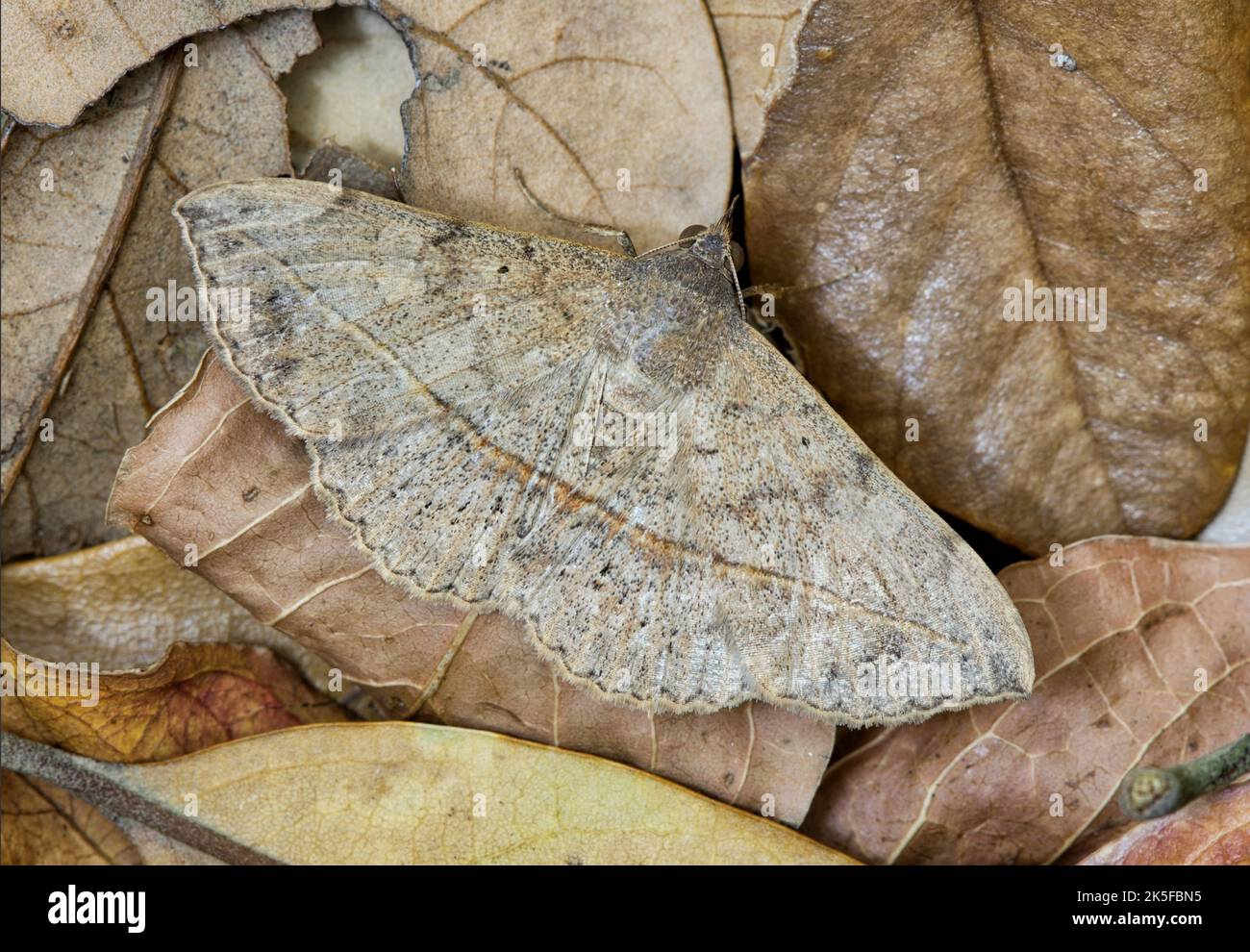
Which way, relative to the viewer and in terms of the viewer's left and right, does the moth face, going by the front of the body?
facing away from the viewer and to the right of the viewer

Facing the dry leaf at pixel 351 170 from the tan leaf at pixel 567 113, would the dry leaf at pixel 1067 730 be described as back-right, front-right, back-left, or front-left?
back-left

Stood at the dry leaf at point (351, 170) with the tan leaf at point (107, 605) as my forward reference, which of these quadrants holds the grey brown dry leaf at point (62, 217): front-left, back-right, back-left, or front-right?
front-right

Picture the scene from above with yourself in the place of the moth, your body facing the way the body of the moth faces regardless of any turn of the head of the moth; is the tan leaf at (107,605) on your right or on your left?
on your left

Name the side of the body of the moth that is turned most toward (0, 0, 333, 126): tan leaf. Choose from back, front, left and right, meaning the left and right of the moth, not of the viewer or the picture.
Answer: left

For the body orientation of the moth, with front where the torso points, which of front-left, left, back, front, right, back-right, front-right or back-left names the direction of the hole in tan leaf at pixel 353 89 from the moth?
left

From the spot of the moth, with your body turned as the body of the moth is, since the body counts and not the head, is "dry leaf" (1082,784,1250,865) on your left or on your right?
on your right

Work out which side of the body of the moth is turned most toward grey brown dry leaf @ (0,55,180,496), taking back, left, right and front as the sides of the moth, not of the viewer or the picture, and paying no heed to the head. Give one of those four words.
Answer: left
